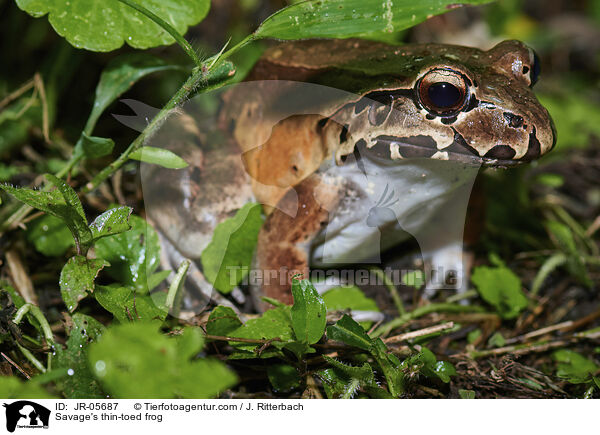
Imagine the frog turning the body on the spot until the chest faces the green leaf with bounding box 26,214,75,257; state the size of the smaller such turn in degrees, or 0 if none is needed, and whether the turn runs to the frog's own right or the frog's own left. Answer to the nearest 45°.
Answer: approximately 135° to the frog's own right

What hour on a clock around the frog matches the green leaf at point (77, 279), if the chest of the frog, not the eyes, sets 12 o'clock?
The green leaf is roughly at 4 o'clock from the frog.

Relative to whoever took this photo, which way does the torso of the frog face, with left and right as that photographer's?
facing the viewer and to the right of the viewer
